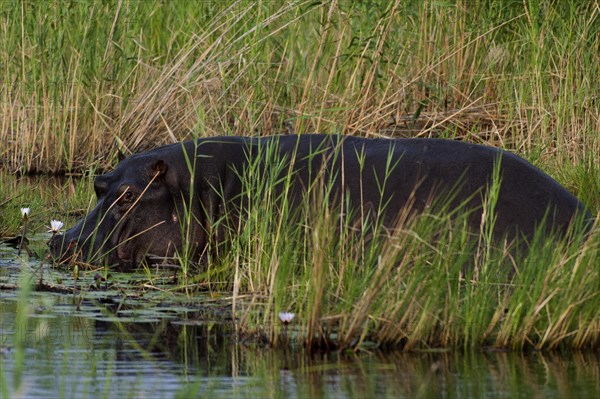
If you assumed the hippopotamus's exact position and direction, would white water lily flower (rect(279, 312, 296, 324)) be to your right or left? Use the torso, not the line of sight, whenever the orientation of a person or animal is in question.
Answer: on your left

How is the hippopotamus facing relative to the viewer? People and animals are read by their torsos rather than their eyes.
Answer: to the viewer's left
